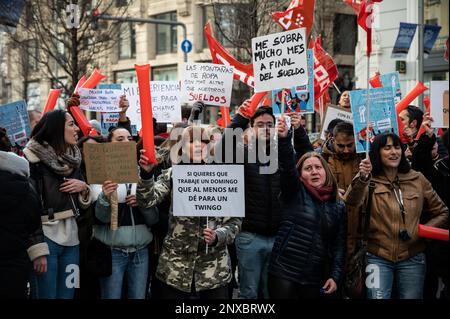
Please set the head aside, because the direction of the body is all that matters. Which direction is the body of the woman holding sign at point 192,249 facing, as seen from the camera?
toward the camera

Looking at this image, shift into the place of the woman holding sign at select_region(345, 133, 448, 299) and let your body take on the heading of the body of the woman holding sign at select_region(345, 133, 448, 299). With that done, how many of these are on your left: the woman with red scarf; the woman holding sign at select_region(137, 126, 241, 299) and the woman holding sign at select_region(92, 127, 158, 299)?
0

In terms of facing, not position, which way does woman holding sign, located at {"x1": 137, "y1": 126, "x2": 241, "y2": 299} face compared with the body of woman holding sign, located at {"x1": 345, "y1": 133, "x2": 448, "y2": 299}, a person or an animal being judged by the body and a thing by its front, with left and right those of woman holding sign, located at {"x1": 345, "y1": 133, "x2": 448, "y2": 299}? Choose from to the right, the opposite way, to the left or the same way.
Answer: the same way

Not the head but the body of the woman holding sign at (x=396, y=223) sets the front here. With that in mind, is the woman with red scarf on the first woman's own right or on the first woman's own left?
on the first woman's own right

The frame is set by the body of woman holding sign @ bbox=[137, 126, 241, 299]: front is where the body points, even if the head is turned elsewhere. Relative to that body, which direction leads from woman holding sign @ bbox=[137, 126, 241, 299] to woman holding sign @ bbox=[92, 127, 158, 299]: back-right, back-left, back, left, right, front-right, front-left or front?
back-right

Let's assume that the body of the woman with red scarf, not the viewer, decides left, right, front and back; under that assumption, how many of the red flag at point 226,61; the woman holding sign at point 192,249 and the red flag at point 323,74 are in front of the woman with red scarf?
0

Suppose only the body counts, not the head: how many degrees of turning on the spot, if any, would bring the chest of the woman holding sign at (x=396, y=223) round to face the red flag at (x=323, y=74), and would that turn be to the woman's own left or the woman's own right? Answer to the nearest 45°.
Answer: approximately 180°

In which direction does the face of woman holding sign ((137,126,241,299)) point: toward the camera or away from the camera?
toward the camera

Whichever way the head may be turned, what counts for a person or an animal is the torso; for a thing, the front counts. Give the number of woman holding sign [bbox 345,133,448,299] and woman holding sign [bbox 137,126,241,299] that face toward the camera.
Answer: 2

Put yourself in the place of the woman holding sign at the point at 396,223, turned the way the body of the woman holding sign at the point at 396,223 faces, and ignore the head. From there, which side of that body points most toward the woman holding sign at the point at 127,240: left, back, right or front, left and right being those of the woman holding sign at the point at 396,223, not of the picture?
right

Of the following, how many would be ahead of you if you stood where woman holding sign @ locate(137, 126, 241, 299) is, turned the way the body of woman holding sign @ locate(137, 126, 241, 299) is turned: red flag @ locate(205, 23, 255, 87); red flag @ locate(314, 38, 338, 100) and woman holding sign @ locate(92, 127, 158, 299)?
0

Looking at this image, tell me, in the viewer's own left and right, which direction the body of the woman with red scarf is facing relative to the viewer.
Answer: facing the viewer and to the right of the viewer
